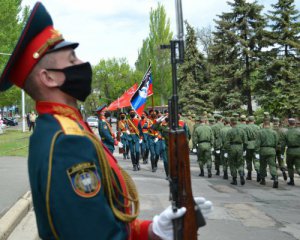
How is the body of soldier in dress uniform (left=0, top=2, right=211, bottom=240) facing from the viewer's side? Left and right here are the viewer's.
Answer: facing to the right of the viewer

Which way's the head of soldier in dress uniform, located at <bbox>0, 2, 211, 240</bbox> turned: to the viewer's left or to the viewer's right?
to the viewer's right

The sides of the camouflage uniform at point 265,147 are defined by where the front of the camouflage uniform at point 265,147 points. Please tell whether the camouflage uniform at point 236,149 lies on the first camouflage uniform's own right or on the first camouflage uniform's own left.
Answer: on the first camouflage uniform's own left

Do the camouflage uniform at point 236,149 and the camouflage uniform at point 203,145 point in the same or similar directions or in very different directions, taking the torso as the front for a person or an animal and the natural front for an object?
same or similar directions

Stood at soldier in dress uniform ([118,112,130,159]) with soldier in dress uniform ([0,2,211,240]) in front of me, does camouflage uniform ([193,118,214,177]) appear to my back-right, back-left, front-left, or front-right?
front-left

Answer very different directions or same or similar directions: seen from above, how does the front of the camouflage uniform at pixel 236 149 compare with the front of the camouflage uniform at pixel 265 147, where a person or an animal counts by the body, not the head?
same or similar directions

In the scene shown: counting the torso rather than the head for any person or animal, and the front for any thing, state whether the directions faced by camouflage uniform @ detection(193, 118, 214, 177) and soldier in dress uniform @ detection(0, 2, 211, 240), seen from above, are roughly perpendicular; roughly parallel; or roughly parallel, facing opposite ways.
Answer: roughly perpendicular

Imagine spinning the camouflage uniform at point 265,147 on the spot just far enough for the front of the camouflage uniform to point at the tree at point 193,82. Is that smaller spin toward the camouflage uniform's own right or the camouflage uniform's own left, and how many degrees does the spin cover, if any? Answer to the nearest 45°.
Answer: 0° — it already faces it

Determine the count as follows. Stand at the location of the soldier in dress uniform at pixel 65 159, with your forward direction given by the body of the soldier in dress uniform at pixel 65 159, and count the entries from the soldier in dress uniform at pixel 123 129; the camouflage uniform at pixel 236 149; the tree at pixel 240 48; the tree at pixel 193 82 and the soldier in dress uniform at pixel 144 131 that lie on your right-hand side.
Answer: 0
